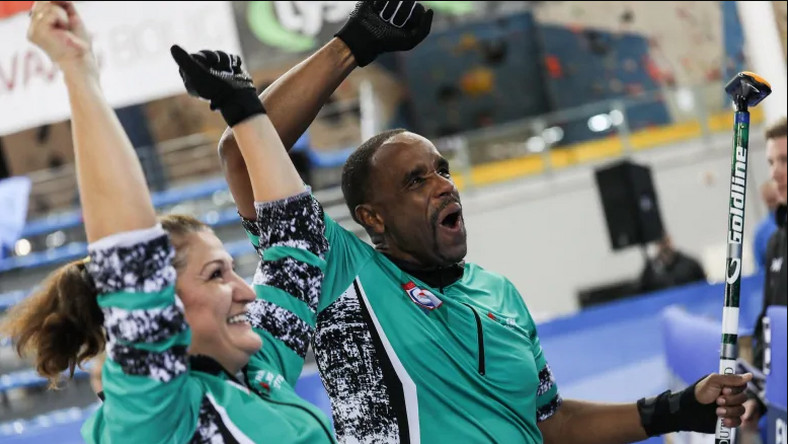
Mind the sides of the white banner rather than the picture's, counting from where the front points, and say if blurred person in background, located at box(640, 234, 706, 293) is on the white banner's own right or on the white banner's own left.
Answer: on the white banner's own left

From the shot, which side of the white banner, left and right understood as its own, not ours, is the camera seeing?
front

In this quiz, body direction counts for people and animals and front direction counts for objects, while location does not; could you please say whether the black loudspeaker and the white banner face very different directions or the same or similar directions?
same or similar directions

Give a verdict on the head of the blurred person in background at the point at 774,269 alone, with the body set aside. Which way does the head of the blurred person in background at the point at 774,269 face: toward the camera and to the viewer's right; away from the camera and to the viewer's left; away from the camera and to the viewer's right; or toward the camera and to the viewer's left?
toward the camera and to the viewer's left

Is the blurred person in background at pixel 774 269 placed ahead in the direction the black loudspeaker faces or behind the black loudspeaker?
ahead

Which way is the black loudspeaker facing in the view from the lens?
facing the viewer and to the right of the viewer

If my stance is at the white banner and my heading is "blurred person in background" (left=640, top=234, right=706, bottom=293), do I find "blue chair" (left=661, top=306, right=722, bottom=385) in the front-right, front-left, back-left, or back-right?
front-right

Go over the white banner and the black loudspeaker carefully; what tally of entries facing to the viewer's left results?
0

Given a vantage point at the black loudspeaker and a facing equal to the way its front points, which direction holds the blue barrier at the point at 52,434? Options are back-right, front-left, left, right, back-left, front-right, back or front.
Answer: right

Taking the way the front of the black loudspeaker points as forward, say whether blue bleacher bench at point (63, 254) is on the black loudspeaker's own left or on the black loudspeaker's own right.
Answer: on the black loudspeaker's own right
